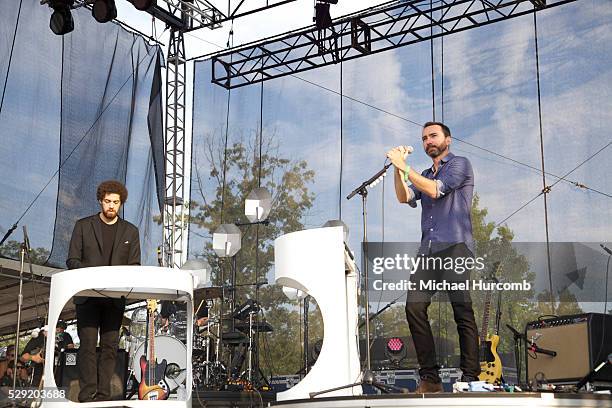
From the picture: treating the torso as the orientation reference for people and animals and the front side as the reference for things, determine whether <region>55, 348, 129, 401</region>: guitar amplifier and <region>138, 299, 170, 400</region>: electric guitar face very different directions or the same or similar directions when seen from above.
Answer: same or similar directions

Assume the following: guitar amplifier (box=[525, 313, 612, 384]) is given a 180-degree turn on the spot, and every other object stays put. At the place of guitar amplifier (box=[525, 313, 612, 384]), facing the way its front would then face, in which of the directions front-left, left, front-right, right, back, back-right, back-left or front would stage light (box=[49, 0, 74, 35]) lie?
back-left

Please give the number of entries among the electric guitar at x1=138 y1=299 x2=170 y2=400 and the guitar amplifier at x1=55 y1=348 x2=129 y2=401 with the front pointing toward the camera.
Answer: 2

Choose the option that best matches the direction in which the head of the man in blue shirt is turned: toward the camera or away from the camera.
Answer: toward the camera

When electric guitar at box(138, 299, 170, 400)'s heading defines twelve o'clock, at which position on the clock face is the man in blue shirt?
The man in blue shirt is roughly at 11 o'clock from the electric guitar.

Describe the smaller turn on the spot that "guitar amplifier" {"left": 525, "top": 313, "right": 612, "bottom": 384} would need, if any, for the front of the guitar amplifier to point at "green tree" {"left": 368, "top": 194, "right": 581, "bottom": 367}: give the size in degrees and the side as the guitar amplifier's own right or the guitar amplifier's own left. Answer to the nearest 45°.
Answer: approximately 135° to the guitar amplifier's own right

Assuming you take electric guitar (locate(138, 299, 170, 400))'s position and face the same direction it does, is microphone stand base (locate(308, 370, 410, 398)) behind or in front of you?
in front

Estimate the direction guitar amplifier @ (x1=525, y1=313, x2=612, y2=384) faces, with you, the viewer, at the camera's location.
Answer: facing the viewer and to the left of the viewer

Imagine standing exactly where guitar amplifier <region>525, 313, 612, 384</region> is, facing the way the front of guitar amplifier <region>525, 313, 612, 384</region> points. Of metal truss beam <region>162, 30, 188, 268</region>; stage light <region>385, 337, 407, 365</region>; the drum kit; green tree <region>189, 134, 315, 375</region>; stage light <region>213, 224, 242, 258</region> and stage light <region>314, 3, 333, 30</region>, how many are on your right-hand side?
6

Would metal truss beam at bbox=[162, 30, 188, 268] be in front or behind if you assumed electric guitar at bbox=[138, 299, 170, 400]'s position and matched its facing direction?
behind

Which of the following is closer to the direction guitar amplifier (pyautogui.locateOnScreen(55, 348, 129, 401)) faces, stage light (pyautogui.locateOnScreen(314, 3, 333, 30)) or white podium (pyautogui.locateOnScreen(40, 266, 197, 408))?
the white podium

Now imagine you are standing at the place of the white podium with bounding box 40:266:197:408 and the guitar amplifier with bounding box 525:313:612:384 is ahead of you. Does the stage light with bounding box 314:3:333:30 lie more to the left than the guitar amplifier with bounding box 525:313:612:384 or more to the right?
left

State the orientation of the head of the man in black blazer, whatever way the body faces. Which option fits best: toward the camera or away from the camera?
toward the camera

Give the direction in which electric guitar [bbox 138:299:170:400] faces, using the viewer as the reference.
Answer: facing the viewer
